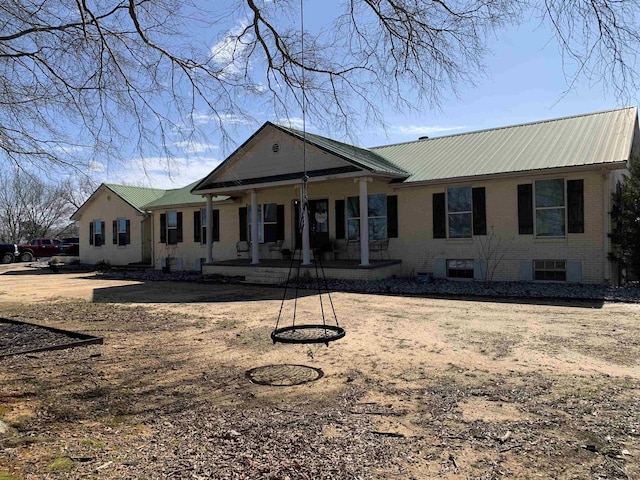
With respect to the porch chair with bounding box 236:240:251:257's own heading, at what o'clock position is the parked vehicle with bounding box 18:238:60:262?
The parked vehicle is roughly at 3 o'clock from the porch chair.

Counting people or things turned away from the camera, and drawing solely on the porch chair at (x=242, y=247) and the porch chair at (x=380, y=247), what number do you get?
0

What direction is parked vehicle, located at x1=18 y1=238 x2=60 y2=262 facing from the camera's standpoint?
to the viewer's left

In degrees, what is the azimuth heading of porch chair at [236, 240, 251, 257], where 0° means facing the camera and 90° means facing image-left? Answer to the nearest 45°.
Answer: approximately 45°

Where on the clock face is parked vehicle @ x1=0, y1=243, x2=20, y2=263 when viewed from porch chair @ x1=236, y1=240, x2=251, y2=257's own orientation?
The parked vehicle is roughly at 3 o'clock from the porch chair.

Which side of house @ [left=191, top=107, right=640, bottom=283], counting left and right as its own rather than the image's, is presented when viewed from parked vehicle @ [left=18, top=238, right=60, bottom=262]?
right

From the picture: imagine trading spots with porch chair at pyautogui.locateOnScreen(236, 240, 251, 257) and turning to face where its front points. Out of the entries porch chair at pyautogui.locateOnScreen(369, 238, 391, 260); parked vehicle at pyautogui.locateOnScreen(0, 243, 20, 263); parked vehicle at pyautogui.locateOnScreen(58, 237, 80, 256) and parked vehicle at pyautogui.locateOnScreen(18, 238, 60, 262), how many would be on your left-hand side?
1

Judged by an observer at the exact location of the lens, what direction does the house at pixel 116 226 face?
facing the viewer and to the left of the viewer

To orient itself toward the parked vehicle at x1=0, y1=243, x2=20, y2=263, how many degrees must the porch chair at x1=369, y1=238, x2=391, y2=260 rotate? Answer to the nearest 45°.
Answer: approximately 90° to its right

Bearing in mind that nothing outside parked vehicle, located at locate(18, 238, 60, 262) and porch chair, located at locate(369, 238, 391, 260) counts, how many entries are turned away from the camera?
0
